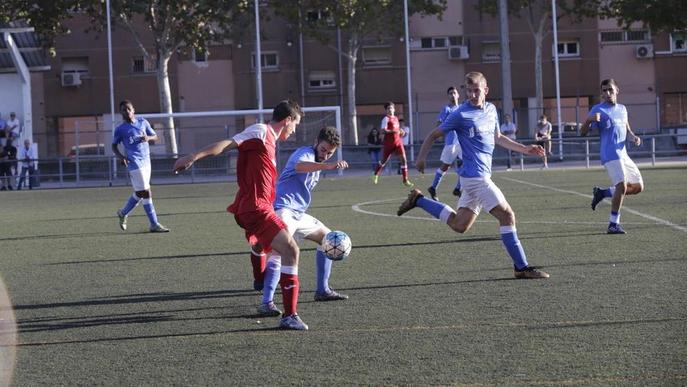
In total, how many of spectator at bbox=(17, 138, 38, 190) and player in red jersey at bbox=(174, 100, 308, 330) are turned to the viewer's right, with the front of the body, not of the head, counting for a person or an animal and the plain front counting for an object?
1

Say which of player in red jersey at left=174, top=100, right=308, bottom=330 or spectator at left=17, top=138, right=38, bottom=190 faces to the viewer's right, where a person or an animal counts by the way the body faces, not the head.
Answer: the player in red jersey

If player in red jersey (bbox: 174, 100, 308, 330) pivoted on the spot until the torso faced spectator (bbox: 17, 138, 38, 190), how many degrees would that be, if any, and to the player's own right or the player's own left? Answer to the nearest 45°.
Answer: approximately 90° to the player's own left

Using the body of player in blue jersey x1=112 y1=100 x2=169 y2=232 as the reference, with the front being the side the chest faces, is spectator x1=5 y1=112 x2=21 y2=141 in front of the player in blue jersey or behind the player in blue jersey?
behind

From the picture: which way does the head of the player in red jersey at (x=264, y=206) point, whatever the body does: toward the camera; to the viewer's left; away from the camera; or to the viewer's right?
to the viewer's right

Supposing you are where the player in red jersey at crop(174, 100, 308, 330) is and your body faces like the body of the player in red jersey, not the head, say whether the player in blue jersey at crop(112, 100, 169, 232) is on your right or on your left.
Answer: on your left

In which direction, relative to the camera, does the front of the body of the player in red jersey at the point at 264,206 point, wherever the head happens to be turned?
to the viewer's right

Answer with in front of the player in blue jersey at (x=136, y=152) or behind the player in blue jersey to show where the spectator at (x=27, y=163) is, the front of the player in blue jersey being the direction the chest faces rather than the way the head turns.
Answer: behind

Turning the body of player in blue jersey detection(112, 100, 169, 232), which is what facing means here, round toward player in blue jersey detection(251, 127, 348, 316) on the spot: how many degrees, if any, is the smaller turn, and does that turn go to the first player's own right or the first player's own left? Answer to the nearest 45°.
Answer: approximately 45° to the first player's own right
